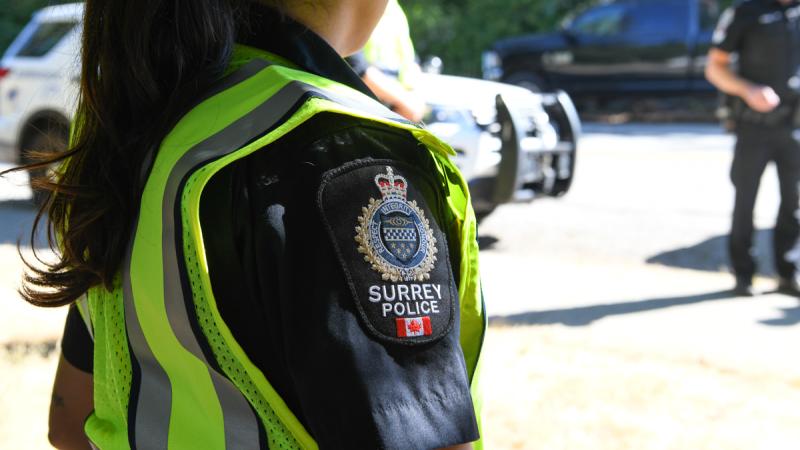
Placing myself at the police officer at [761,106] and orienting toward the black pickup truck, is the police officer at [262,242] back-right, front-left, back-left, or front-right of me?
back-left

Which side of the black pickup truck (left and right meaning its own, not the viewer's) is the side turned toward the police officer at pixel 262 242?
left

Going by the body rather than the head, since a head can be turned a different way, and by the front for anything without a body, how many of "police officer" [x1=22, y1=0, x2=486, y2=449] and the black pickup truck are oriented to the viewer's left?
1

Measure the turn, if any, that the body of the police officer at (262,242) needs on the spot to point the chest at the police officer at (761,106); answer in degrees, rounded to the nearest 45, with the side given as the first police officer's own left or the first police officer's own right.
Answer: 0° — they already face them

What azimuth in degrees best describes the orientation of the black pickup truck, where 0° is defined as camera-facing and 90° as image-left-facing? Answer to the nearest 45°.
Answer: approximately 90°

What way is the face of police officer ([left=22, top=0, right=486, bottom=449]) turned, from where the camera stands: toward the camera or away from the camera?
away from the camera

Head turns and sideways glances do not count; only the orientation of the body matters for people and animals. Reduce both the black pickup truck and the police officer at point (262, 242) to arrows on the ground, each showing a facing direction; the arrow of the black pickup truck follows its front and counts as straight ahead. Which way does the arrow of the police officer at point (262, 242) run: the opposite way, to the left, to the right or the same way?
to the right

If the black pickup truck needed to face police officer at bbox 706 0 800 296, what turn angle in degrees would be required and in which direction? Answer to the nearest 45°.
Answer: approximately 90° to its left
